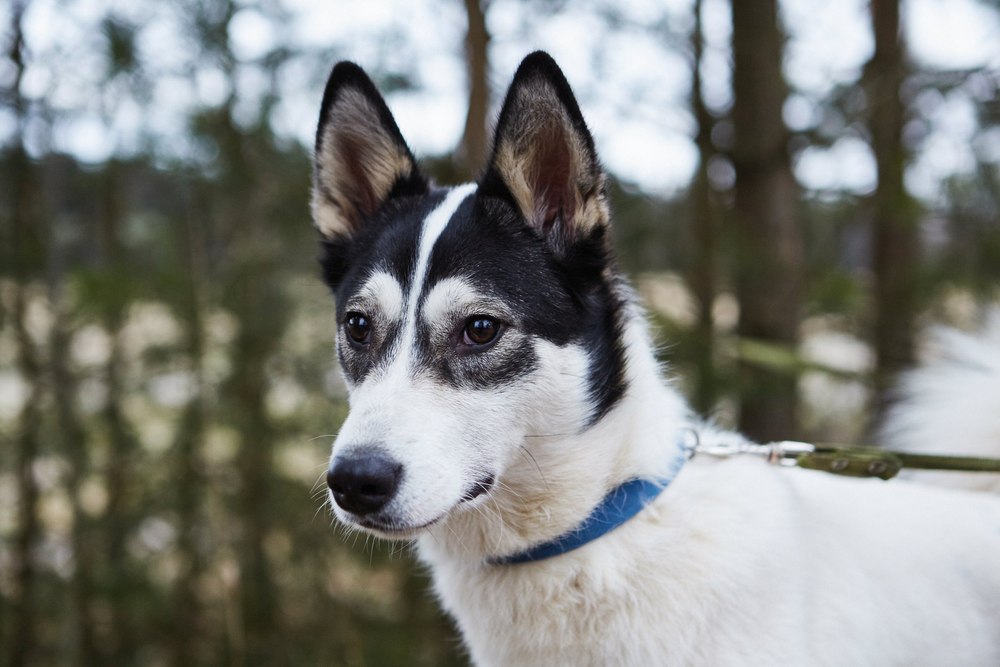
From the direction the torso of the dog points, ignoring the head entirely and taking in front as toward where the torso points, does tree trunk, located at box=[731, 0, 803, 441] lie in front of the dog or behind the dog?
behind

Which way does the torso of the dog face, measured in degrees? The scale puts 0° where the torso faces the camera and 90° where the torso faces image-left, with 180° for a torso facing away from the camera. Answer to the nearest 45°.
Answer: approximately 45°

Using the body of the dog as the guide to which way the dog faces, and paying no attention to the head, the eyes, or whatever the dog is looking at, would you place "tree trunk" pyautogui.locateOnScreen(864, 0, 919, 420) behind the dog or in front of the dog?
behind

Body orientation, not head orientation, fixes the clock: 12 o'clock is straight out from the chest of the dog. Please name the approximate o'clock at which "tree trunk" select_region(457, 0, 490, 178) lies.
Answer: The tree trunk is roughly at 4 o'clock from the dog.

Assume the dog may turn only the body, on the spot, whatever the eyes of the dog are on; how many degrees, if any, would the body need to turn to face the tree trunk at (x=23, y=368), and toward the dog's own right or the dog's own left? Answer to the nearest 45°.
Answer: approximately 90° to the dog's own right

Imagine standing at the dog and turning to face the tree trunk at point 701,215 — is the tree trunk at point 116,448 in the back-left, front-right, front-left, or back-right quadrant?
front-left

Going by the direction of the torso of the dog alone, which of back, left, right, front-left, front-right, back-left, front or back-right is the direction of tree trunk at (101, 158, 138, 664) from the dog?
right

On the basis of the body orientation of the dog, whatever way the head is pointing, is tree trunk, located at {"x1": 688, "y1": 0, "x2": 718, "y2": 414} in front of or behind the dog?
behind
